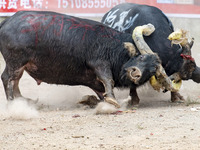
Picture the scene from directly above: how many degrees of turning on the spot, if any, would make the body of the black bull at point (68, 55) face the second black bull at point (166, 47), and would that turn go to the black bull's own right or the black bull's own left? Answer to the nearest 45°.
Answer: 0° — it already faces it

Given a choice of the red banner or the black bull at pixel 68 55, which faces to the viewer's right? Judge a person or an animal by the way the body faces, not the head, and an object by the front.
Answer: the black bull

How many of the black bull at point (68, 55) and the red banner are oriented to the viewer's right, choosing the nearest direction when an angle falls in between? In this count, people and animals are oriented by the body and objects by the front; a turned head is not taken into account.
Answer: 1

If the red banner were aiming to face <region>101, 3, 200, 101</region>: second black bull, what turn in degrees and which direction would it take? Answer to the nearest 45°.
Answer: approximately 45° to its left

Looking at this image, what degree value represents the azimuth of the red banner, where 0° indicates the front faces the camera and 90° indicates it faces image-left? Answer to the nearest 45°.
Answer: approximately 0°

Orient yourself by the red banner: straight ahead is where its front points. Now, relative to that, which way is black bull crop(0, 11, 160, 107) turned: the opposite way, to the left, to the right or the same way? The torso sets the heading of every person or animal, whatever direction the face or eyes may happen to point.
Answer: to the left

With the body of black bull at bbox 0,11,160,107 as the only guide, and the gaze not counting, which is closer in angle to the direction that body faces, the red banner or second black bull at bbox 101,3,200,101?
the second black bull

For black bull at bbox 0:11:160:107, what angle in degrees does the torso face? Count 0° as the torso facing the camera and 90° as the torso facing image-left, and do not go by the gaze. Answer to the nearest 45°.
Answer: approximately 270°

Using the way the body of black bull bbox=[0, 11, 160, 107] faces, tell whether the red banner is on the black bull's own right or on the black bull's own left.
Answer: on the black bull's own left
